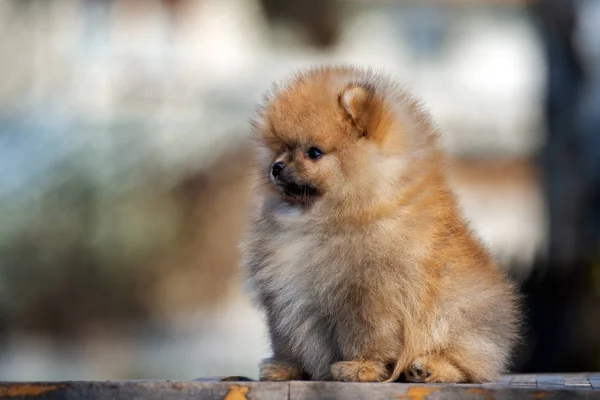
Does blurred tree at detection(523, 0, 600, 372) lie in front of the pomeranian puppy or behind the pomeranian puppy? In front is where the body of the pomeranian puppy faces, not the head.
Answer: behind

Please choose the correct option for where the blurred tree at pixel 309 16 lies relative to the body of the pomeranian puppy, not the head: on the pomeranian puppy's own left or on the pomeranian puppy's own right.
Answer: on the pomeranian puppy's own right

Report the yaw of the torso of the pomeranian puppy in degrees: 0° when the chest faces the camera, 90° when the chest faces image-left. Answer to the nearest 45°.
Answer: approximately 45°
